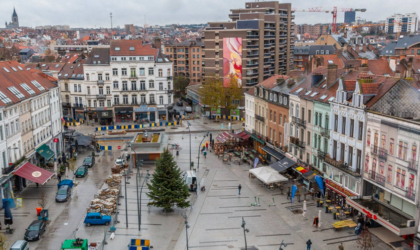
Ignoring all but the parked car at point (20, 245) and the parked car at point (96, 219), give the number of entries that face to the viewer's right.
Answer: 1

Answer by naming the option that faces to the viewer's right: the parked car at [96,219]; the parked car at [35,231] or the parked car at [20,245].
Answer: the parked car at [96,219]

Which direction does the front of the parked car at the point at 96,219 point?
to the viewer's right

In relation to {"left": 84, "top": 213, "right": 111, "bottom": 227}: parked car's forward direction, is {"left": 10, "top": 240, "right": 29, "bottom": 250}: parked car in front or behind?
behind

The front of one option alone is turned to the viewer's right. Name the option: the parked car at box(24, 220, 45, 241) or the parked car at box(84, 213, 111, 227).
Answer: the parked car at box(84, 213, 111, 227)

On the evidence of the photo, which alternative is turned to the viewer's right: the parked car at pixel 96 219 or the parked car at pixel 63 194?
the parked car at pixel 96 219
